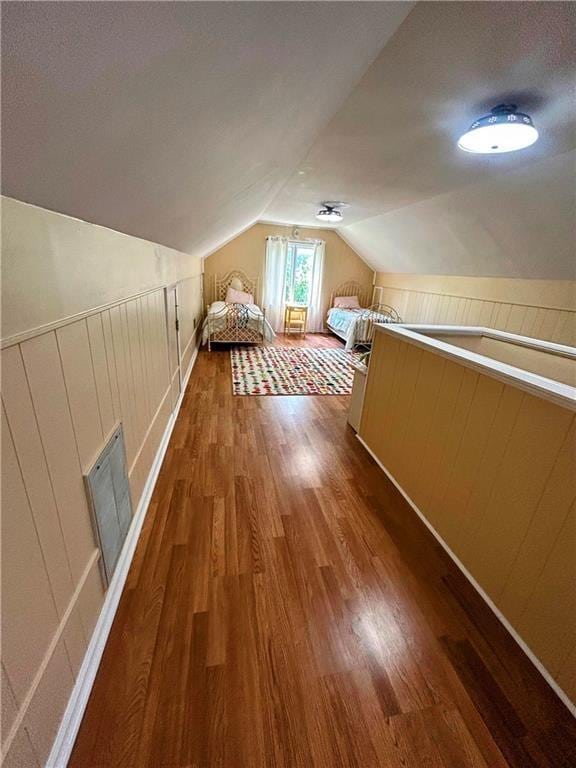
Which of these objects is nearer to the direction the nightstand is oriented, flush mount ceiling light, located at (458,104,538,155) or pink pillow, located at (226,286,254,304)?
the flush mount ceiling light

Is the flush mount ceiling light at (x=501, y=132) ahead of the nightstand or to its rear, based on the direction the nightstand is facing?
ahead

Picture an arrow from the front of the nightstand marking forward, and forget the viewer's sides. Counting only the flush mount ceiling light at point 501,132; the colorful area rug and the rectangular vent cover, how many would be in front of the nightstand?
3

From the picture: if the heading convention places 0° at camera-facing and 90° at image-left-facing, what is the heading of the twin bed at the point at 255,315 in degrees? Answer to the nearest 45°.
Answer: approximately 0°
